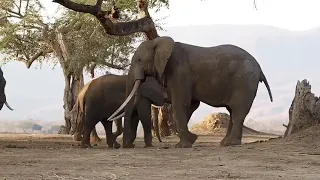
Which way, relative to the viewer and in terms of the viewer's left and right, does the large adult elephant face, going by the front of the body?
facing to the left of the viewer

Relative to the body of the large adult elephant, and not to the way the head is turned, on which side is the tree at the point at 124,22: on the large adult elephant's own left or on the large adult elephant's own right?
on the large adult elephant's own right

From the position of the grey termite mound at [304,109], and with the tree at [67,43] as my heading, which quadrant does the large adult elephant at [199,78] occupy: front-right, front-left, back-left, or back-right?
front-left

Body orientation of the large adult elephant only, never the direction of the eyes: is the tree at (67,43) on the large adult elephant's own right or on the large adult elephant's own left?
on the large adult elephant's own right

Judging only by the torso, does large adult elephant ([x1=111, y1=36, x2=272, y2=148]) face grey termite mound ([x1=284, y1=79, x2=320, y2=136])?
no

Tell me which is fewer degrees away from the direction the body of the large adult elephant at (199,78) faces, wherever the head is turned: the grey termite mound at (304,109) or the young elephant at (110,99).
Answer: the young elephant

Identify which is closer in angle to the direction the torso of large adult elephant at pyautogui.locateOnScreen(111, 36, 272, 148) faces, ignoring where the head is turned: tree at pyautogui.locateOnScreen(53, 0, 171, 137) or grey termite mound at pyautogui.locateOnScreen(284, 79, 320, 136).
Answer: the tree
